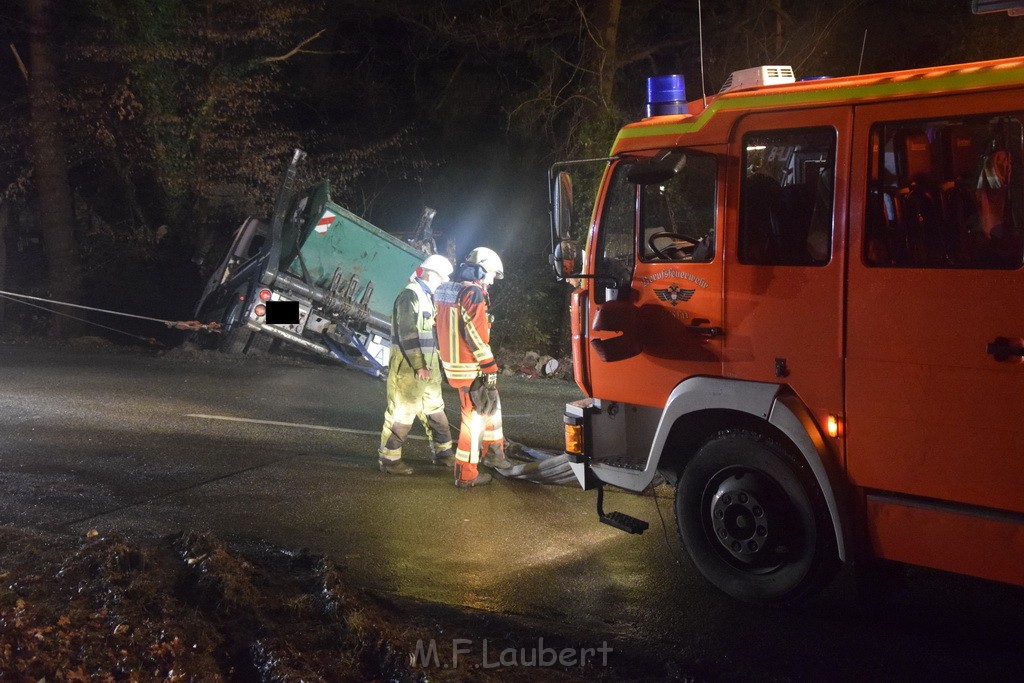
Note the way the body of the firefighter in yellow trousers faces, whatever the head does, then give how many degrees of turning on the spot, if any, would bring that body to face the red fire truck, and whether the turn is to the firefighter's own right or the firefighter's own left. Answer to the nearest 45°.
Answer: approximately 45° to the firefighter's own right

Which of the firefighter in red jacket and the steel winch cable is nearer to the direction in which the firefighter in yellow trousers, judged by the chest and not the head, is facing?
the firefighter in red jacket

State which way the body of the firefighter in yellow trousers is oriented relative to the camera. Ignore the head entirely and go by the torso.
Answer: to the viewer's right

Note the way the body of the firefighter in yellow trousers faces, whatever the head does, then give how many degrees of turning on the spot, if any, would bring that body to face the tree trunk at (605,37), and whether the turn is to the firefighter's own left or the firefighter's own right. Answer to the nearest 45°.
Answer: approximately 45° to the firefighter's own left

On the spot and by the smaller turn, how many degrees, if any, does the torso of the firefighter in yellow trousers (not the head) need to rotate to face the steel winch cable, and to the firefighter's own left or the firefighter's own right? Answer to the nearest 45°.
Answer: approximately 135° to the firefighter's own left

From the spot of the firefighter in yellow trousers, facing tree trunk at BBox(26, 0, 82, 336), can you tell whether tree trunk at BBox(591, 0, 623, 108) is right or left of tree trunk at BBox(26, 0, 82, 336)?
right

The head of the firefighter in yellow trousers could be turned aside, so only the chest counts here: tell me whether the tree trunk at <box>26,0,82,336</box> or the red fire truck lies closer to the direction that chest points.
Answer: the red fire truck

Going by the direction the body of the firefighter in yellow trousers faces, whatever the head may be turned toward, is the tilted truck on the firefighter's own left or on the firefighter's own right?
on the firefighter's own left

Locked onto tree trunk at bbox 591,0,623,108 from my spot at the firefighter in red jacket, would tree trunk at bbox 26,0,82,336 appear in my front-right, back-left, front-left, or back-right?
front-left

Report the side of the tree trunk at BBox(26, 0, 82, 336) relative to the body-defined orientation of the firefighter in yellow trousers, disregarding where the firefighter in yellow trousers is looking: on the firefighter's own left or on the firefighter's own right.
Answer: on the firefighter's own left

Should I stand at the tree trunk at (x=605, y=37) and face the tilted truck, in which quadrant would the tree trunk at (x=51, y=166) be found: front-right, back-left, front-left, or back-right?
front-right
